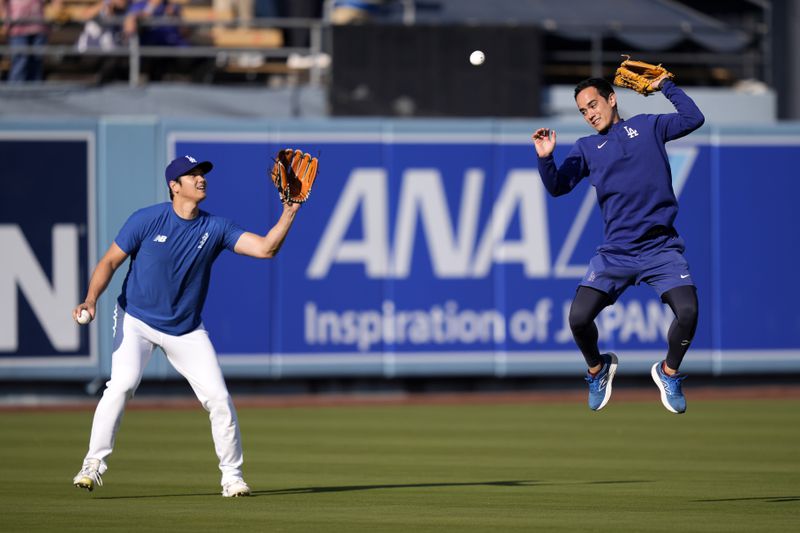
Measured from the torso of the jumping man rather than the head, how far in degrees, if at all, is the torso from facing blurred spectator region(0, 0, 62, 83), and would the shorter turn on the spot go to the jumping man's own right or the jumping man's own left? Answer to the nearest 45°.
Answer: approximately 135° to the jumping man's own right

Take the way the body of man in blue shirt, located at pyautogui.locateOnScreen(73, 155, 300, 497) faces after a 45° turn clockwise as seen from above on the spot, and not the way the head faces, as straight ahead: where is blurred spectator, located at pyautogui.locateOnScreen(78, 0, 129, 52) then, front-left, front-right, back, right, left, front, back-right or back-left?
back

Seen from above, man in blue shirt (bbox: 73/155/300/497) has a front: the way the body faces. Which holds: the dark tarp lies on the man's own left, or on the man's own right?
on the man's own left

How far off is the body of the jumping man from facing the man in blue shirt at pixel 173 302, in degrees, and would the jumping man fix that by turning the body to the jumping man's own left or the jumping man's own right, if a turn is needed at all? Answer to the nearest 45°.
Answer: approximately 90° to the jumping man's own right

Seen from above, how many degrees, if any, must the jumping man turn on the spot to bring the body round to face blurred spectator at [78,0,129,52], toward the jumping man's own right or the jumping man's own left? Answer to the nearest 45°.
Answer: approximately 135° to the jumping man's own right

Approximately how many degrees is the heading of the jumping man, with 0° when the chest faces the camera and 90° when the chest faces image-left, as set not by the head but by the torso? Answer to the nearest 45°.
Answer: approximately 0°

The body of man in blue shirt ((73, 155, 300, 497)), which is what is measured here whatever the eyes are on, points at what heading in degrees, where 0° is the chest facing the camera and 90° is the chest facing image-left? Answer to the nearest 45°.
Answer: approximately 315°
